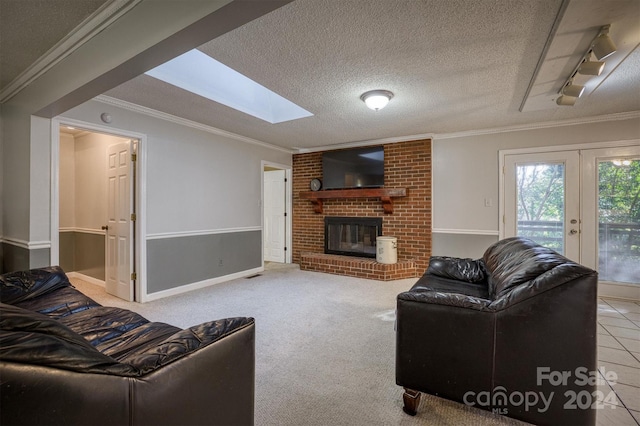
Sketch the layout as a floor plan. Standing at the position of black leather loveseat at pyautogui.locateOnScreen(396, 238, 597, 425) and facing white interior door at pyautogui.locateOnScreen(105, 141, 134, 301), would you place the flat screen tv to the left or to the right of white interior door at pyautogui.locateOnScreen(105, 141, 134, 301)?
right

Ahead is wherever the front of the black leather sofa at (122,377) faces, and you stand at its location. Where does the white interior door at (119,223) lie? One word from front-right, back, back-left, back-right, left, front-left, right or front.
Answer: front-left

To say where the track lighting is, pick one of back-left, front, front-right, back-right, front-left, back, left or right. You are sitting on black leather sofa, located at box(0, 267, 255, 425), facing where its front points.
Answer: front-right

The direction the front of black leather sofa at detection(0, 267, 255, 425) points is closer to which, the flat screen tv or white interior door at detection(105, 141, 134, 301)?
the flat screen tv

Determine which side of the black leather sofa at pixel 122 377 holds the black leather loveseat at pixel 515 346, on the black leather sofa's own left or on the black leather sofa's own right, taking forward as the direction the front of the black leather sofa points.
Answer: on the black leather sofa's own right

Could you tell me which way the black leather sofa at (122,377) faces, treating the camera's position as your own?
facing away from the viewer and to the right of the viewer

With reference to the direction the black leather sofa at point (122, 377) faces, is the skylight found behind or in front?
in front

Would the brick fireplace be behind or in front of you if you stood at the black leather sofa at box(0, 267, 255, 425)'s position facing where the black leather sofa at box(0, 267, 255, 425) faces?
in front
